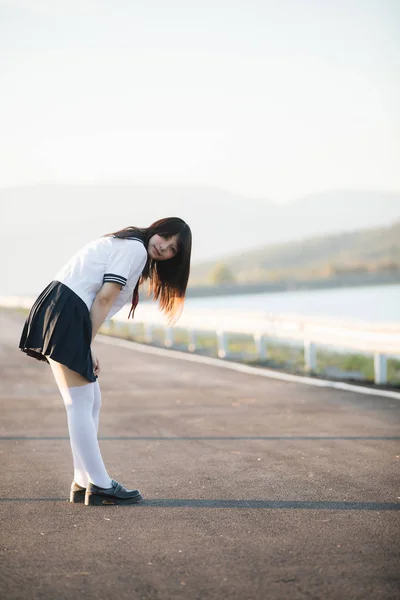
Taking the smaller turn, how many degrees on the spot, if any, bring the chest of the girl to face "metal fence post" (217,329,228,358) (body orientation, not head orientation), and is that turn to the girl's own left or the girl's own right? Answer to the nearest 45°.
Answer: approximately 90° to the girl's own left

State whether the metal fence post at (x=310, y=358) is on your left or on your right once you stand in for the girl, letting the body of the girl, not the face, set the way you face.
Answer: on your left

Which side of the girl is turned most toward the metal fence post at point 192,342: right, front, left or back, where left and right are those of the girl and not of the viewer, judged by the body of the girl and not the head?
left

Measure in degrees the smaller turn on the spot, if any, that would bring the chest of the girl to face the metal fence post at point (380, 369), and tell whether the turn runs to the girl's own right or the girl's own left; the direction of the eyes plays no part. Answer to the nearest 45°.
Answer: approximately 45° to the girl's own left

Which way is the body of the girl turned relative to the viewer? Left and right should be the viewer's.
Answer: facing to the right of the viewer

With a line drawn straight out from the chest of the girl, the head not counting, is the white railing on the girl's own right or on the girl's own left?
on the girl's own left
